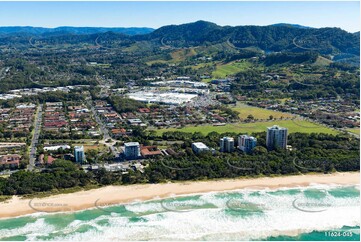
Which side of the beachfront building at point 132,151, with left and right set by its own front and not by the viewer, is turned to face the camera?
front

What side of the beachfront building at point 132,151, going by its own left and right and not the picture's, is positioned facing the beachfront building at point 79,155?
right

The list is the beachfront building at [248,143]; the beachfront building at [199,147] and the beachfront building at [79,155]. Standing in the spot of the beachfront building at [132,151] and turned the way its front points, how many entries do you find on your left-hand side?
2

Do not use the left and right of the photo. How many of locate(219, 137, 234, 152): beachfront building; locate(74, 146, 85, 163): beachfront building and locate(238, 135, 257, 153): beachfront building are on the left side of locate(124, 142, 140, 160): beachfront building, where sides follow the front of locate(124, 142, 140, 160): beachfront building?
2

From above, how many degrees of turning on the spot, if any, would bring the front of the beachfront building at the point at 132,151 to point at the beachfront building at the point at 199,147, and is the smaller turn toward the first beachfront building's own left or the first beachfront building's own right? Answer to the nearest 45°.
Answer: approximately 90° to the first beachfront building's own left

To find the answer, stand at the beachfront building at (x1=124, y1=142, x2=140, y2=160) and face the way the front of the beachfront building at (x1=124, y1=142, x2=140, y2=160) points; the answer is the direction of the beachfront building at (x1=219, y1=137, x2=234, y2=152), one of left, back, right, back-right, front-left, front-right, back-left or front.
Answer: left

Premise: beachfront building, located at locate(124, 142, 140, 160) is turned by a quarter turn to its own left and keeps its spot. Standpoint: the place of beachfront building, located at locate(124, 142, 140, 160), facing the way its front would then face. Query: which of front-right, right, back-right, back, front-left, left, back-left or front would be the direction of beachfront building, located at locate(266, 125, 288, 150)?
front

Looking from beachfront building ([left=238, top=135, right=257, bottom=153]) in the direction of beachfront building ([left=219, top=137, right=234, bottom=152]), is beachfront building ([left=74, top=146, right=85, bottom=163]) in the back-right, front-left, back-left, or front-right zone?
front-left

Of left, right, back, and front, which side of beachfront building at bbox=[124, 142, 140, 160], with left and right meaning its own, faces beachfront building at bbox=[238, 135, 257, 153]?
left

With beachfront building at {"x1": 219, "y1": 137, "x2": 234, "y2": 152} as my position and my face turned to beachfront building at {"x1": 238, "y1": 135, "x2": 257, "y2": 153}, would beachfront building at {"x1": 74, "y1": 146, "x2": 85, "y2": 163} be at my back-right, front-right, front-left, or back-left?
back-right
